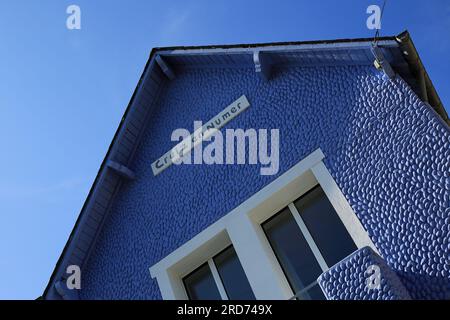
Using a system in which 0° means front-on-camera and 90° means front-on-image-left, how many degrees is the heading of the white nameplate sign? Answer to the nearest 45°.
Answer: approximately 0°
